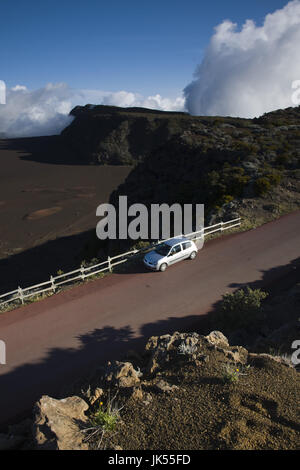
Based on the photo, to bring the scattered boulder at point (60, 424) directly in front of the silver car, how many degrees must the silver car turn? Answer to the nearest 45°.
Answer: approximately 45° to its left

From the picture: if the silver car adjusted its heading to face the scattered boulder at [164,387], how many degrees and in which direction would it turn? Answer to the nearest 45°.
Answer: approximately 45° to its left

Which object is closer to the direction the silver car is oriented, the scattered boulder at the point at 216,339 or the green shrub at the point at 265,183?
the scattered boulder

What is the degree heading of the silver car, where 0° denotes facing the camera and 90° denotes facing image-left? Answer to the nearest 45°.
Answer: approximately 45°

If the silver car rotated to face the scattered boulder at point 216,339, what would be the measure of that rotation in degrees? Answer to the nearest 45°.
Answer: approximately 45° to its left

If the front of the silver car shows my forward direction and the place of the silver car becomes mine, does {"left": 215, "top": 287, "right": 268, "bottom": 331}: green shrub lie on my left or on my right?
on my left

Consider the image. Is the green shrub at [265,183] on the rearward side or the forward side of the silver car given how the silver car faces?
on the rearward side
